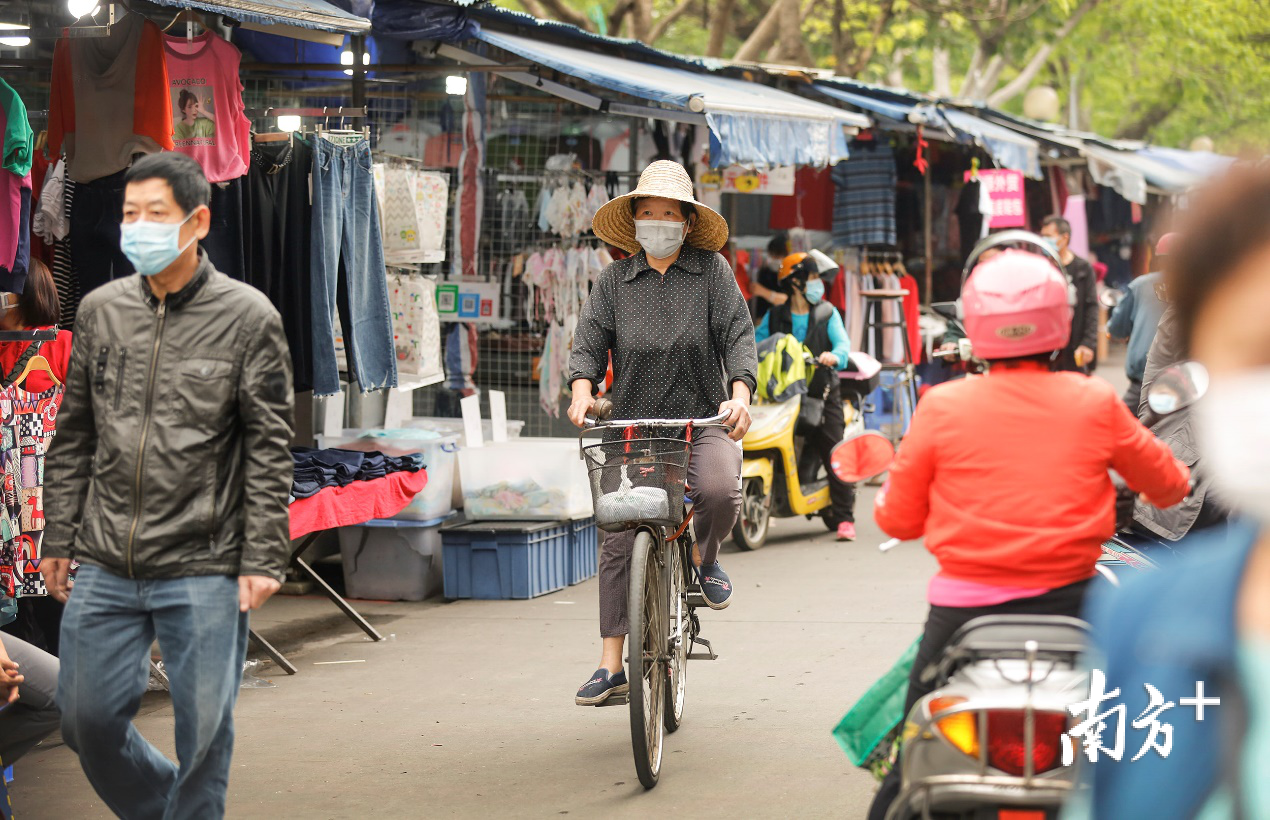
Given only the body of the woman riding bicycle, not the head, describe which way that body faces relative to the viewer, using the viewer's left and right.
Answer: facing the viewer

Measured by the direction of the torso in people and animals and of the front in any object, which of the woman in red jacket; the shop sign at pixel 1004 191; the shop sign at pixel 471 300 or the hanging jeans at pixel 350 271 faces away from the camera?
the woman in red jacket

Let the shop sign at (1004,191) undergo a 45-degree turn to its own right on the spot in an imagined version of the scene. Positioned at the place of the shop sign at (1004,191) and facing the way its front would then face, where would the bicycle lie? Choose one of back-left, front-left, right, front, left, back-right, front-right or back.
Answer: front-left

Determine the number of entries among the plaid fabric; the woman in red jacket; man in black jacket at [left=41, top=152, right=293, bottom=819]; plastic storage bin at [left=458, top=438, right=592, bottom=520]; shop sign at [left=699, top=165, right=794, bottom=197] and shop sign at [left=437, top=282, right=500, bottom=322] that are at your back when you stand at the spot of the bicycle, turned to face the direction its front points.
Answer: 4

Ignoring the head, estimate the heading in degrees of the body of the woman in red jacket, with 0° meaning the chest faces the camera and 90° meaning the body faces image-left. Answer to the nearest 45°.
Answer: approximately 180°

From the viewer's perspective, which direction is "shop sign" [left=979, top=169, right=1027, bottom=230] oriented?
toward the camera

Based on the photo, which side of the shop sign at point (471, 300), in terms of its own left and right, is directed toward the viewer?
front

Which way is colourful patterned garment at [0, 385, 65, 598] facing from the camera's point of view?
toward the camera

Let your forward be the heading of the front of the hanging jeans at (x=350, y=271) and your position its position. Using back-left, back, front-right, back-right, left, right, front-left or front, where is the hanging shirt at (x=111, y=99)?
front-right

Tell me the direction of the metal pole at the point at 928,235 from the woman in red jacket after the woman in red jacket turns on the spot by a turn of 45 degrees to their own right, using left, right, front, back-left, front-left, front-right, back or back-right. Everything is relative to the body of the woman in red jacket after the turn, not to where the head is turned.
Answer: front-left

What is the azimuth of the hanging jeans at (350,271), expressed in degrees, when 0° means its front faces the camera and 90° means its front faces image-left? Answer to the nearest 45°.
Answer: approximately 0°

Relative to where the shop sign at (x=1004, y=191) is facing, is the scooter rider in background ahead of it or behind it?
ahead
